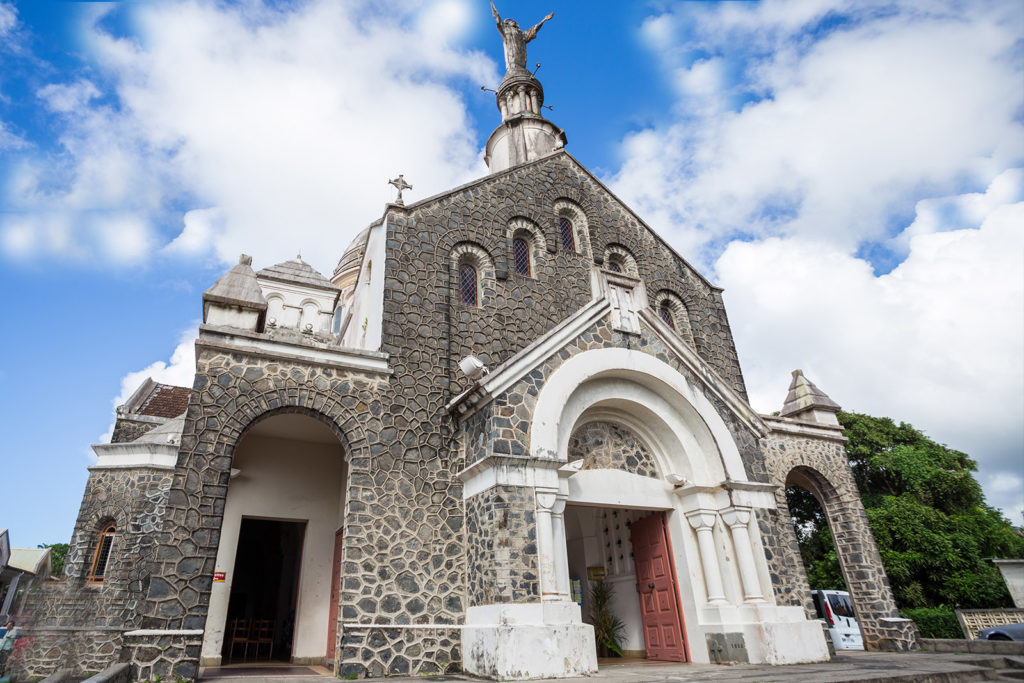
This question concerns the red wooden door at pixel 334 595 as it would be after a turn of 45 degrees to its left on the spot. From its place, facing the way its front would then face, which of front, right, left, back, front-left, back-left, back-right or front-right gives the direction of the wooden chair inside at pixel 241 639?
right

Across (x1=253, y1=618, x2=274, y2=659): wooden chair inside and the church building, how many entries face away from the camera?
1

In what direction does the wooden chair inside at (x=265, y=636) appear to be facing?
away from the camera

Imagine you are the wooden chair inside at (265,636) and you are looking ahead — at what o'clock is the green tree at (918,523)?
The green tree is roughly at 3 o'clock from the wooden chair inside.

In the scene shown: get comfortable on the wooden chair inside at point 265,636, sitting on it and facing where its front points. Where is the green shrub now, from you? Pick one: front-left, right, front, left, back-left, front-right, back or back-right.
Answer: right

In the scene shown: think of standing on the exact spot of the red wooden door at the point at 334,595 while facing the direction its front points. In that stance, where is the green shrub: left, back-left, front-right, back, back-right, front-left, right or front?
back

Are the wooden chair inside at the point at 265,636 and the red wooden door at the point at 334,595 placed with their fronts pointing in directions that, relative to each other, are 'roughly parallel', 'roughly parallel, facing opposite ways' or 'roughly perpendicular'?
roughly perpendicular

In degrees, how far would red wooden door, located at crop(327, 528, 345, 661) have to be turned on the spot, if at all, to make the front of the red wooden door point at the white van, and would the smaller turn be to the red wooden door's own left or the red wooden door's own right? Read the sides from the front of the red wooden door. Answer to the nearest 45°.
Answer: approximately 180°

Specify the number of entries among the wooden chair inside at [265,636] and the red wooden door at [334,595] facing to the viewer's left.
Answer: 1

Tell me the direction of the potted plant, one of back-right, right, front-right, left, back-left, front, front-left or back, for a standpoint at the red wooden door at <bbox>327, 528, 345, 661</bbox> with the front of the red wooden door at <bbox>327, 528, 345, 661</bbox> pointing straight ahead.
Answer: back

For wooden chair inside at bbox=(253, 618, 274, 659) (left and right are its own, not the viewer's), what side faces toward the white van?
right

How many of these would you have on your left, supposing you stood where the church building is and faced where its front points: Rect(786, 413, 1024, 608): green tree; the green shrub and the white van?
3

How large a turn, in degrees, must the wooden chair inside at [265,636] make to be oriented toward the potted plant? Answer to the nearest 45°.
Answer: approximately 135° to its right

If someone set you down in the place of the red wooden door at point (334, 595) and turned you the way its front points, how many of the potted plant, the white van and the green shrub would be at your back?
3

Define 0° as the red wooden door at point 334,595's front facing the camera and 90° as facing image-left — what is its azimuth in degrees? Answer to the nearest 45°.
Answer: approximately 90°
